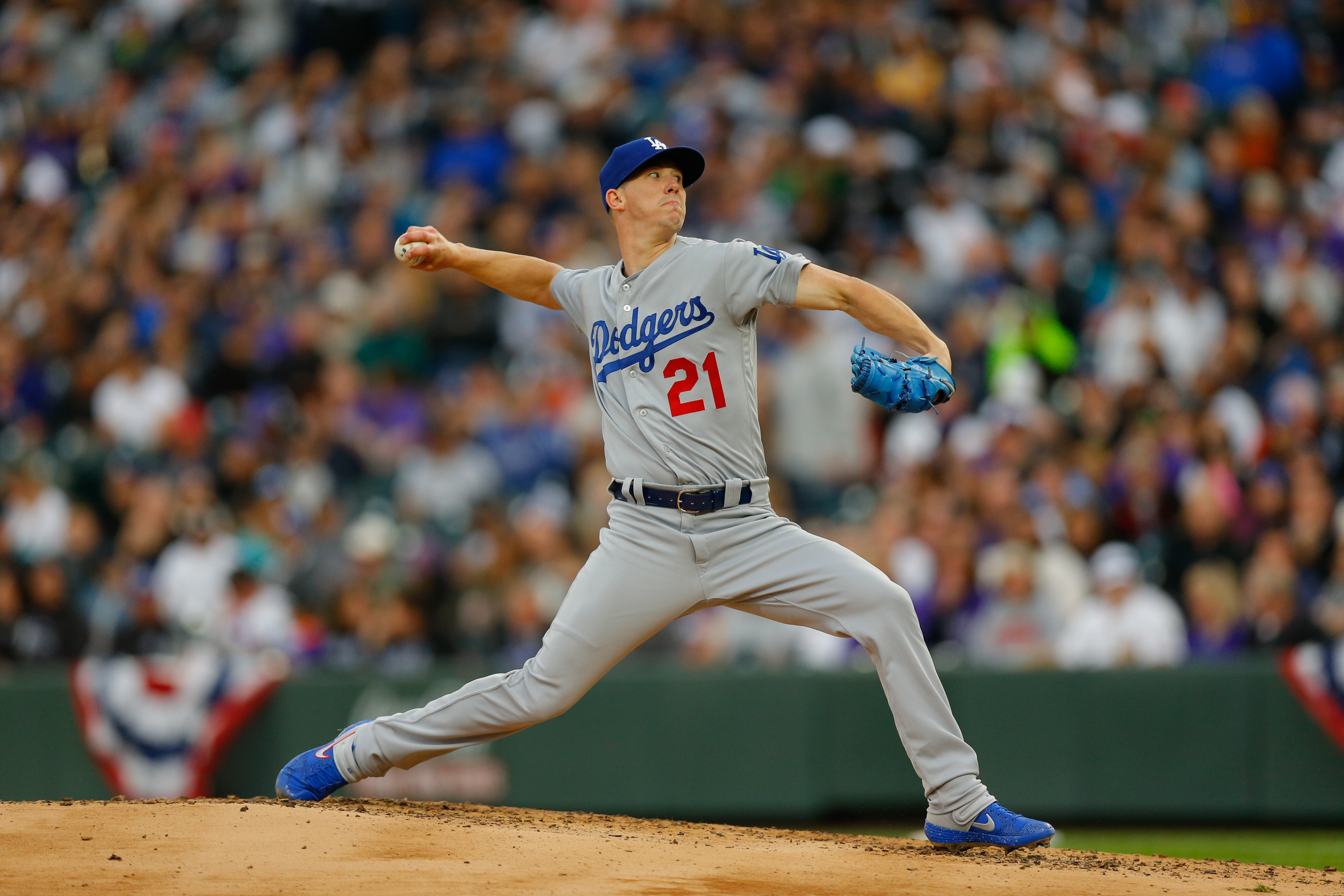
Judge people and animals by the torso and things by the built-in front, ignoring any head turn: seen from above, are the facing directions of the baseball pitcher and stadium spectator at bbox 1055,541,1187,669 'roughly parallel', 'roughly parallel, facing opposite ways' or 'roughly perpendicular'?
roughly parallel

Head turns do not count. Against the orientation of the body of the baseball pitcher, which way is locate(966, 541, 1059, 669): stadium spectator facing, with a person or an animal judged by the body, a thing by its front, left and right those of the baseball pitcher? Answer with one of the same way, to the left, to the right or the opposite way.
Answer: the same way

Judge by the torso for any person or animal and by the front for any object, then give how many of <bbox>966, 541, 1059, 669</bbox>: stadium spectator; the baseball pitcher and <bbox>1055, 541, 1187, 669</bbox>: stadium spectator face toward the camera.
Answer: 3

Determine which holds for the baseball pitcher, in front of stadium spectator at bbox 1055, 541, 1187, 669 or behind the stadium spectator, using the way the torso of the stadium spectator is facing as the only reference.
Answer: in front

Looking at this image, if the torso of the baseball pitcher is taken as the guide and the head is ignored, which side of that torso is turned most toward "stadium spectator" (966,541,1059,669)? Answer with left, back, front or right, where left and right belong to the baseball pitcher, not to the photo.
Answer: back

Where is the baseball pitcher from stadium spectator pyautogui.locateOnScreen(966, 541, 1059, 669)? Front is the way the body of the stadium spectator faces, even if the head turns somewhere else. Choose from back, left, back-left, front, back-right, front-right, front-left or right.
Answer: front

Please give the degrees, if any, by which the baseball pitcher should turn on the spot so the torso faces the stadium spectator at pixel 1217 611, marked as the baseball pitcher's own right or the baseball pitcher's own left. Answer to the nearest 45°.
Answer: approximately 135° to the baseball pitcher's own left

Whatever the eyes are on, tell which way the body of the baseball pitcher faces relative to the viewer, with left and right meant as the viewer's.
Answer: facing the viewer

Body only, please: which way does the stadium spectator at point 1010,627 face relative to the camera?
toward the camera

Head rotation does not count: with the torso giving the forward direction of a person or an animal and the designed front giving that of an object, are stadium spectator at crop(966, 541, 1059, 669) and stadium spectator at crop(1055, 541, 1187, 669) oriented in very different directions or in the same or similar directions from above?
same or similar directions

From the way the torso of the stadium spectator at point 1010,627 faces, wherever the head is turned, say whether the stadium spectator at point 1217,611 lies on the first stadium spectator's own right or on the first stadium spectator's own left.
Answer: on the first stadium spectator's own left
